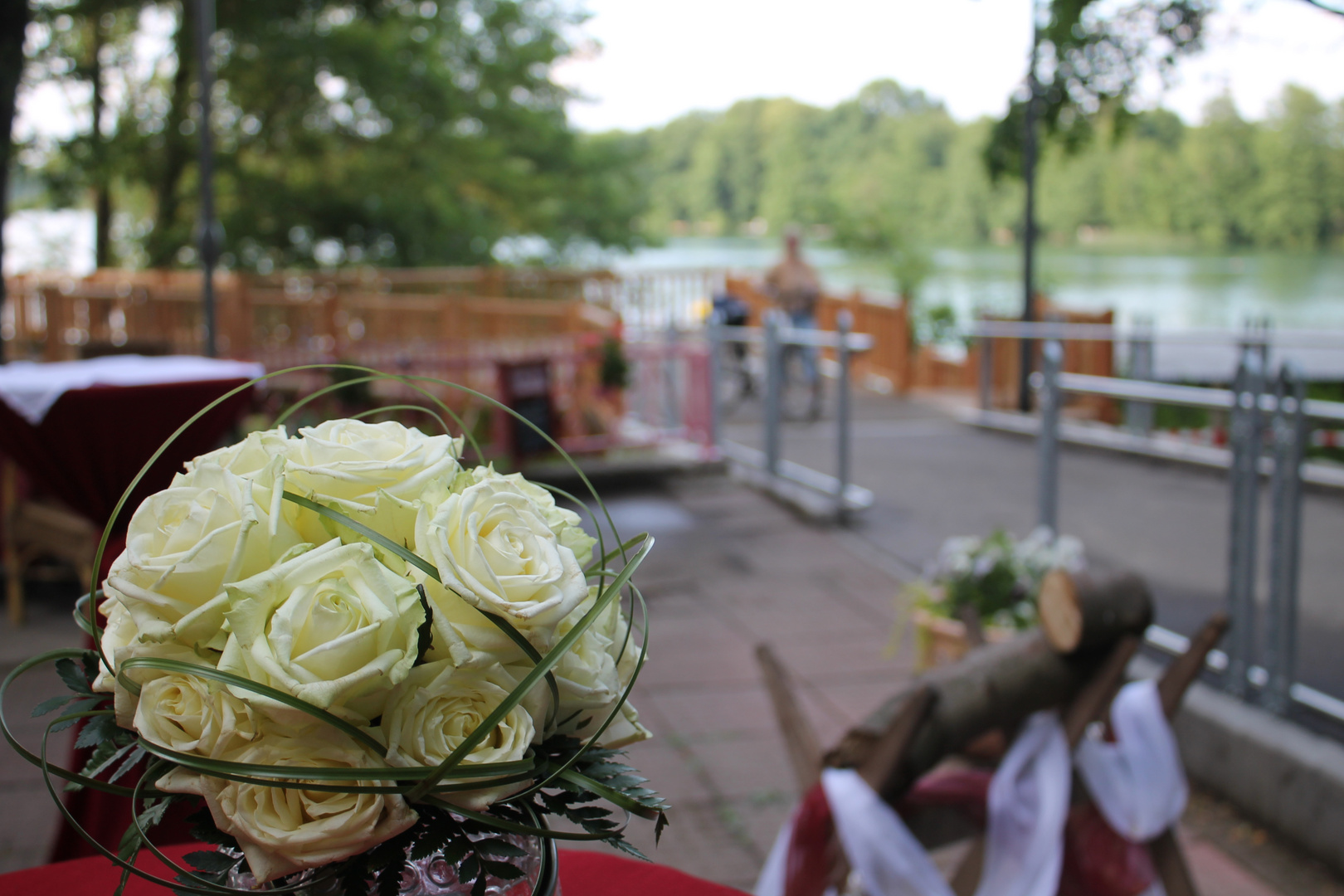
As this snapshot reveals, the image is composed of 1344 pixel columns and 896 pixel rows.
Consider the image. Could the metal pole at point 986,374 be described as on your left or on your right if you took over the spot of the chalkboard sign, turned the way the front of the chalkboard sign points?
on your left

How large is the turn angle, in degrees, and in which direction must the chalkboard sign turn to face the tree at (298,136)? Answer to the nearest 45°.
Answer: approximately 180°

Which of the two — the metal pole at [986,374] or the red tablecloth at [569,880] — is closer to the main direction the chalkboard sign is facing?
the red tablecloth

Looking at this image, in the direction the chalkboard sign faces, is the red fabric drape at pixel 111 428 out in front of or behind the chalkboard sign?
in front

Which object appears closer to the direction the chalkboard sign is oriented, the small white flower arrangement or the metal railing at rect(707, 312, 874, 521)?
the small white flower arrangement

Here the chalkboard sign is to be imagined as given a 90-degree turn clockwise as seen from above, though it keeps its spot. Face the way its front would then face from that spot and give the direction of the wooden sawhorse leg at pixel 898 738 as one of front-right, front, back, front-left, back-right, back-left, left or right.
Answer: left

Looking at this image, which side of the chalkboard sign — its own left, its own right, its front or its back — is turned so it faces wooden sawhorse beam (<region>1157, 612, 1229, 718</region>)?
front

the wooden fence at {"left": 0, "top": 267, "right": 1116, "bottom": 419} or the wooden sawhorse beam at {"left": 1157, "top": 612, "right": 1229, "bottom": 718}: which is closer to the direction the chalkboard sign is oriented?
the wooden sawhorse beam

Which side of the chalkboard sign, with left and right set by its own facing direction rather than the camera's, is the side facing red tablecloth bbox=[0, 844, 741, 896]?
front

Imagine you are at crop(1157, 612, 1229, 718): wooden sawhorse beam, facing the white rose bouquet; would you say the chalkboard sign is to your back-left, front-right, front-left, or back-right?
back-right

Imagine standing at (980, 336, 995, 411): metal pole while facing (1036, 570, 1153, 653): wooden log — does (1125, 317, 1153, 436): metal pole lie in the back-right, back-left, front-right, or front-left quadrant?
front-left

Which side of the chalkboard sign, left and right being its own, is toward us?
front

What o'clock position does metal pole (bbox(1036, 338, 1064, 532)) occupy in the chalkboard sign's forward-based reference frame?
The metal pole is roughly at 11 o'clock from the chalkboard sign.

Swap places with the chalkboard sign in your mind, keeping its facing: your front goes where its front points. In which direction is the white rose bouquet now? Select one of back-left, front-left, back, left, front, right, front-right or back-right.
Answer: front
